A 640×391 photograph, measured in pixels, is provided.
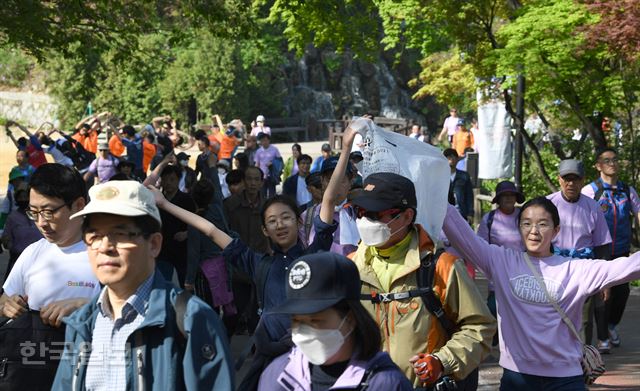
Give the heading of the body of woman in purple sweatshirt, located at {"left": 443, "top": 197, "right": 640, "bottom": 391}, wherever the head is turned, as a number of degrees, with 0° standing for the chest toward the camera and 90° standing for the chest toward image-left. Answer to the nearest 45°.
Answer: approximately 0°

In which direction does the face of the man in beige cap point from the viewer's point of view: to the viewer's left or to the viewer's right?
to the viewer's left

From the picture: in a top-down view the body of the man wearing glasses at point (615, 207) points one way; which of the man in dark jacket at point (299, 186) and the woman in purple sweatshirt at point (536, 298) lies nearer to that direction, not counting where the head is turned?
the woman in purple sweatshirt

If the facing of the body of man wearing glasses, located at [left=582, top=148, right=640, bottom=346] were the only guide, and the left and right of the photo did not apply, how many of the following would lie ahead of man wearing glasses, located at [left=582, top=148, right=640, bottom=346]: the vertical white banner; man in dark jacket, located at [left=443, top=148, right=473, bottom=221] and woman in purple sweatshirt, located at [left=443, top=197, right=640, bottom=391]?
1

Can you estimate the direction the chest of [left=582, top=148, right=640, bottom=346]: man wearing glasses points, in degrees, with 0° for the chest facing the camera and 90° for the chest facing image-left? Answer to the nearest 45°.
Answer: approximately 0°

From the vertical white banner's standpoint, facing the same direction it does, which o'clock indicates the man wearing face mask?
The man wearing face mask is roughly at 12 o'clock from the vertical white banner.
